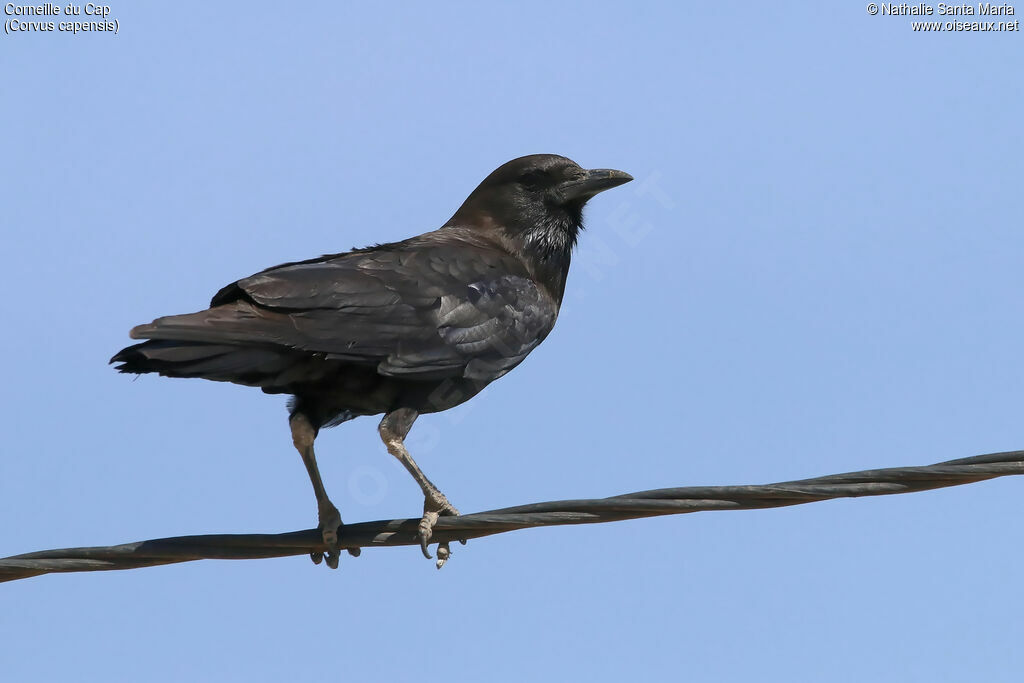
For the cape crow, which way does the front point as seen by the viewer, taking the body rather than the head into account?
to the viewer's right
